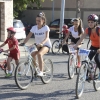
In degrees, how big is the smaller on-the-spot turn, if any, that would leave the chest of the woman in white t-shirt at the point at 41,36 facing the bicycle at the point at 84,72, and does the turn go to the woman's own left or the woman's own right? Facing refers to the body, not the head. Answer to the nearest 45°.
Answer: approximately 90° to the woman's own left

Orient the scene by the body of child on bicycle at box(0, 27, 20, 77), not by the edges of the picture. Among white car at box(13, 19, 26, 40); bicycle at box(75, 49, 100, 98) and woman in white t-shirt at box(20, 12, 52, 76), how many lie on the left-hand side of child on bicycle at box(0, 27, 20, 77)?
2

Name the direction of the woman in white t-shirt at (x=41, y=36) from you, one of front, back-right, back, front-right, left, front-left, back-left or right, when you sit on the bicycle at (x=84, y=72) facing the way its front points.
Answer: right

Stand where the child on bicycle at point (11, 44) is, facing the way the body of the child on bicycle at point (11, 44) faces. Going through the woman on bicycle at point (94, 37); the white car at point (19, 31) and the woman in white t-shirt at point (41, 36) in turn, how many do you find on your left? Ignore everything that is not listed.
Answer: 2

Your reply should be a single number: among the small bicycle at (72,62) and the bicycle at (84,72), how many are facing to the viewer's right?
0

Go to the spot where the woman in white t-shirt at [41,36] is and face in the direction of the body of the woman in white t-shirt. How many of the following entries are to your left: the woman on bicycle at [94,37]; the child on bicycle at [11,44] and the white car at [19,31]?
1

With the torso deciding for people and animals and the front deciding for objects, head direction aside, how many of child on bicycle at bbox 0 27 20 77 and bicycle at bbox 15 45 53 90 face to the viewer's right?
0

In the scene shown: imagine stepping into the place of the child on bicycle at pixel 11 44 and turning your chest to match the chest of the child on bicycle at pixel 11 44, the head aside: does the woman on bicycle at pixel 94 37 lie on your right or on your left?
on your left

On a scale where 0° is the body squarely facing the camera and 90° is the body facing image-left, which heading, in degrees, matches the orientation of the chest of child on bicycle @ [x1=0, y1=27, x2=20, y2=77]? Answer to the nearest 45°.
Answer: approximately 45°

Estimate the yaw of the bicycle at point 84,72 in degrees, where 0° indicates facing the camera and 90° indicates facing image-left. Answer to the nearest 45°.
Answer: approximately 45°
